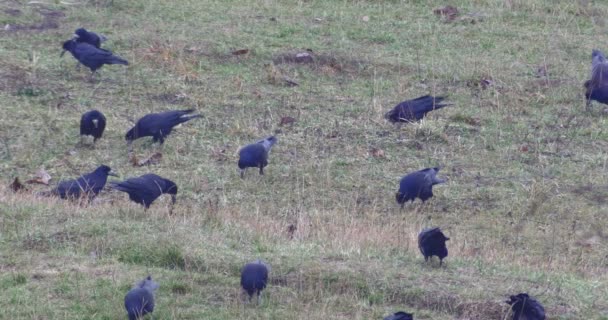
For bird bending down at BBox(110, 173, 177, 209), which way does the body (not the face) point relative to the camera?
to the viewer's right

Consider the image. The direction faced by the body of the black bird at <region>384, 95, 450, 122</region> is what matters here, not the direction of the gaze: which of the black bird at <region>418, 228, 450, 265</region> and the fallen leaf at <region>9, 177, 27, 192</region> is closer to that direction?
the fallen leaf

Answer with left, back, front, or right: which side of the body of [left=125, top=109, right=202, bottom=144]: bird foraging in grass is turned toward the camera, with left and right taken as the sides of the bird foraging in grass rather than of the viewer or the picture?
left

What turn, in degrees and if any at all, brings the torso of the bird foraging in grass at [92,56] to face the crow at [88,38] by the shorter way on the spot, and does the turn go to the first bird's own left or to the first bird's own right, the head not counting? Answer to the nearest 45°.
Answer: approximately 90° to the first bird's own right

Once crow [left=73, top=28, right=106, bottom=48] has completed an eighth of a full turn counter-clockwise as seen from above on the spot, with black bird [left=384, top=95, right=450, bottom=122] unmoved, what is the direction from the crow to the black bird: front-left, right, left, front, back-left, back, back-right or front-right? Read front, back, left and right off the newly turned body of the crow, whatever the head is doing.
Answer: left

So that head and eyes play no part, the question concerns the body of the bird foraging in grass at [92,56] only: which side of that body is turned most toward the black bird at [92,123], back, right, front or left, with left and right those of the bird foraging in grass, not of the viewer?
left

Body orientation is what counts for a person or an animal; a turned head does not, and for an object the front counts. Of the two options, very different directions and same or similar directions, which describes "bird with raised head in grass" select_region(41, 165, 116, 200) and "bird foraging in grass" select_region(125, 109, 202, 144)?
very different directions

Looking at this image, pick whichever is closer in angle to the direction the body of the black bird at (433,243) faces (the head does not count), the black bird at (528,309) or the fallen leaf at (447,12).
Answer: the black bird

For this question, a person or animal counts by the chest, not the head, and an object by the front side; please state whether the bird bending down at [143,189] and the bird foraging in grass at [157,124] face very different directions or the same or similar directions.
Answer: very different directions

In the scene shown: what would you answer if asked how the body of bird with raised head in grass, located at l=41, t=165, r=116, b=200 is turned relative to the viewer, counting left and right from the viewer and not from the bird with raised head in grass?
facing to the right of the viewer

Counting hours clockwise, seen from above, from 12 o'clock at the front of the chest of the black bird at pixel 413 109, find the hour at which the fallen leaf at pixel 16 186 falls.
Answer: The fallen leaf is roughly at 11 o'clock from the black bird.
